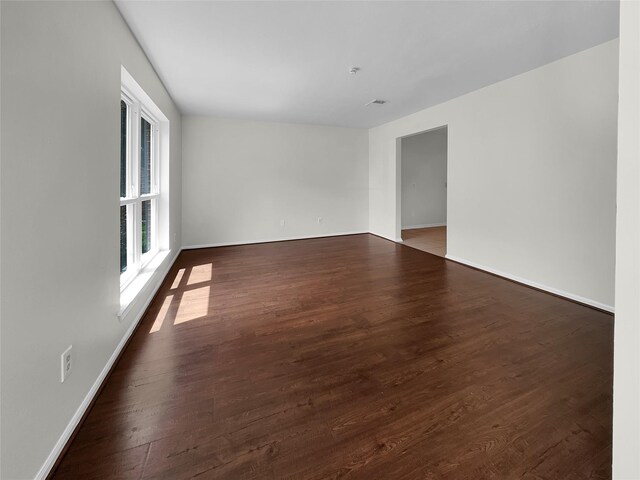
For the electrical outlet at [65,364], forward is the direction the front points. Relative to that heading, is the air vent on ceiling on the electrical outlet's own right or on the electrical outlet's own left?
on the electrical outlet's own left

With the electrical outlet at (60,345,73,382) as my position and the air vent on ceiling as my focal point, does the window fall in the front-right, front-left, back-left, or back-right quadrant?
front-left

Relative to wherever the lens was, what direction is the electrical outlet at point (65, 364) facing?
facing the viewer and to the right of the viewer

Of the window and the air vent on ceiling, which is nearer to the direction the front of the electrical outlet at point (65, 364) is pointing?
the air vent on ceiling

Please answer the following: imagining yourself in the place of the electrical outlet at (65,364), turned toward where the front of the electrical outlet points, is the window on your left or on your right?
on your left
